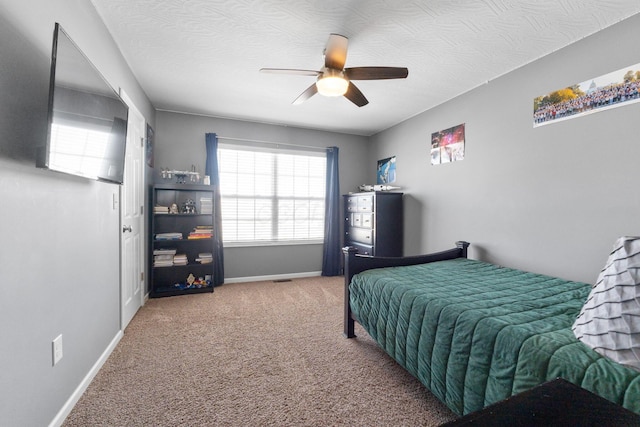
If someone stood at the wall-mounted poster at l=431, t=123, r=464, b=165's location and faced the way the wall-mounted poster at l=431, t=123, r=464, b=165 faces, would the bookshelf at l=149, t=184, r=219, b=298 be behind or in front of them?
in front

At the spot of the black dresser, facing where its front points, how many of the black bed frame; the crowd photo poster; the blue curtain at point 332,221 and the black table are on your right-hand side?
1

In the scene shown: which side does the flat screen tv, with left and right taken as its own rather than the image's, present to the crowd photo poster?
front

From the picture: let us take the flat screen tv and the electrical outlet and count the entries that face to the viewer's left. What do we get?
0

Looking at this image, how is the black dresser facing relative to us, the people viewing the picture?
facing the viewer and to the left of the viewer

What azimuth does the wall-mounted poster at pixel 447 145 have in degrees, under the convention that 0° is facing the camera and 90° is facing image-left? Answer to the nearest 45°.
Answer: approximately 45°

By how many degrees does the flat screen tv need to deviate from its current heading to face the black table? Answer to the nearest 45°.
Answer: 0° — it already faces it

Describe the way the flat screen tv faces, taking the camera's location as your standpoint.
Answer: facing the viewer and to the right of the viewer

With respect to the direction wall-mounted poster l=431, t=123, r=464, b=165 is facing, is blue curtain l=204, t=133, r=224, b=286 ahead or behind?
ahead

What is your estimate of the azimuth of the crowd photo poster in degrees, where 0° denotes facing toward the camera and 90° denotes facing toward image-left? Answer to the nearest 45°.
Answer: approximately 45°

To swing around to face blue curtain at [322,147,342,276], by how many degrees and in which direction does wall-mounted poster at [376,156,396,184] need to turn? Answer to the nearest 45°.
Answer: approximately 45° to its right

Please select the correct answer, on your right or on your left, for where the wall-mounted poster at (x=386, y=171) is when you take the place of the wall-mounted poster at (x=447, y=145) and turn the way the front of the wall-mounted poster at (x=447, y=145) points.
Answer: on your right
